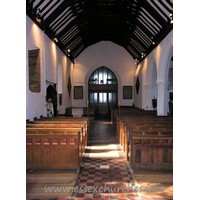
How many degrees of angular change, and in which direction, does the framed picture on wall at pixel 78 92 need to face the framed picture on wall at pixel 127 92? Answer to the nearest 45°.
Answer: approximately 90° to its left

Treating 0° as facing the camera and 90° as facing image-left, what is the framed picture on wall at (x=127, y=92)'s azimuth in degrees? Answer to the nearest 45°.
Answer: approximately 0°

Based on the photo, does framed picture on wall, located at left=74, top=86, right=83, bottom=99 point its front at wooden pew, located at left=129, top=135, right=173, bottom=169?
yes

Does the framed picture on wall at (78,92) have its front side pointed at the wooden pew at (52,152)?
yes

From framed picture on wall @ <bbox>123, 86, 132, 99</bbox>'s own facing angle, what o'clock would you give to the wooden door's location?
The wooden door is roughly at 3 o'clock from the framed picture on wall.

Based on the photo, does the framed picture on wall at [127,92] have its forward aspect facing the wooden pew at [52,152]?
yes

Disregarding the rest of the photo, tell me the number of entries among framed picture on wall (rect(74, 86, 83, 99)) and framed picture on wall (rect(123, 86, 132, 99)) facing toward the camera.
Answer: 2

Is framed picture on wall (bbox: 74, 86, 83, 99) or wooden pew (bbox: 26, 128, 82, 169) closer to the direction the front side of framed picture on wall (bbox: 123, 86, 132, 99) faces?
the wooden pew
